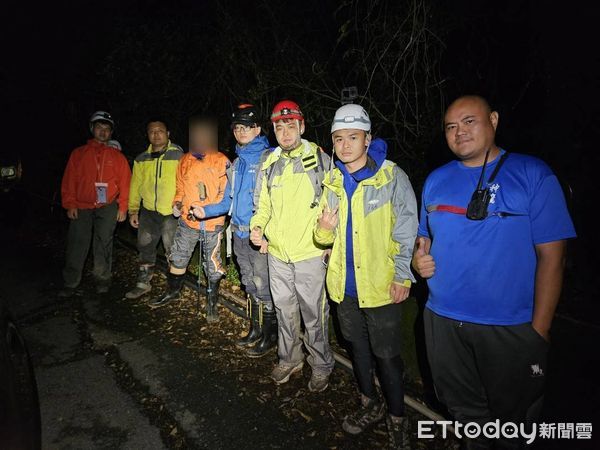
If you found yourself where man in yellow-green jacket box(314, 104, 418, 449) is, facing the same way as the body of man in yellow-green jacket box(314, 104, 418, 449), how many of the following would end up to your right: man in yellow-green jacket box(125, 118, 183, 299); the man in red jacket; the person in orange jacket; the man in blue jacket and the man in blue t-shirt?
4

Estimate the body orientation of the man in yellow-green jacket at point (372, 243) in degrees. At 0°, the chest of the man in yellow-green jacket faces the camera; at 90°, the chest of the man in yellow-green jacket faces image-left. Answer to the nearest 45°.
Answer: approximately 45°

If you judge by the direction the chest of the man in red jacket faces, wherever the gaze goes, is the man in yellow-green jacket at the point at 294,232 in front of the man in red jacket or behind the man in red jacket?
in front

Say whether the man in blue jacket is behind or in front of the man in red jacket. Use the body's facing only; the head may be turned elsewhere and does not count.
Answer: in front

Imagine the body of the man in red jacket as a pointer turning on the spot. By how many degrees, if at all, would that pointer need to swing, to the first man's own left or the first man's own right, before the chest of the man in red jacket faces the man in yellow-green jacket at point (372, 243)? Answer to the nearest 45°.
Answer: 0° — they already face them
